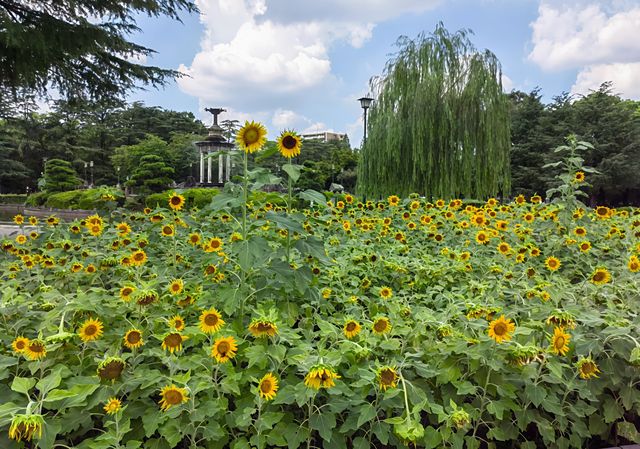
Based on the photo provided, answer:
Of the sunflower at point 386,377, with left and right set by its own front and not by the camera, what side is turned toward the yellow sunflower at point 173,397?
right

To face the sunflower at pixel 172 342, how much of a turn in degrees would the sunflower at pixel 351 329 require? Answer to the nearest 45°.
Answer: approximately 90° to its right

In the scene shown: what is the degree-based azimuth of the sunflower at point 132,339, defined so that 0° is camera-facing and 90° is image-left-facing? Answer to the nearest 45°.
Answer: approximately 0°

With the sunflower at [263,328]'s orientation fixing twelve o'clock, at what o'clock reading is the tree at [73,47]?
The tree is roughly at 5 o'clock from the sunflower.

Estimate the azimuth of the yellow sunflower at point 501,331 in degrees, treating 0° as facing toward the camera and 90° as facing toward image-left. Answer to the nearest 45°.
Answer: approximately 0°

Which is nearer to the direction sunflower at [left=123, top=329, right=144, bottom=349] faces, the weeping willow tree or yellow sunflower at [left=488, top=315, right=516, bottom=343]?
the yellow sunflower

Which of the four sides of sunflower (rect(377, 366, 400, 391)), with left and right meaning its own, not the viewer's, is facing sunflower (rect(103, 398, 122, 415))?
right
